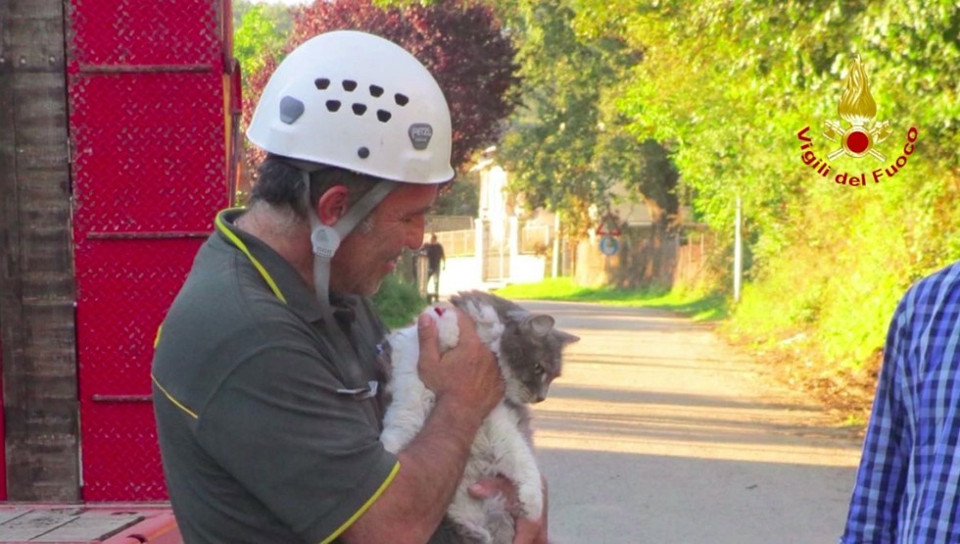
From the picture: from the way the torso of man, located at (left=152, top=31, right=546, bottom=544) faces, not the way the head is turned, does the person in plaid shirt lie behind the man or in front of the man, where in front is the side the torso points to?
in front

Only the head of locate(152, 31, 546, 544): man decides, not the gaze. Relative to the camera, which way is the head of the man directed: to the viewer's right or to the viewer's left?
to the viewer's right

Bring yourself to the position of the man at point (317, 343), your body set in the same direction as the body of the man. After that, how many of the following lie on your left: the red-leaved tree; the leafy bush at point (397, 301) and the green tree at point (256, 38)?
3

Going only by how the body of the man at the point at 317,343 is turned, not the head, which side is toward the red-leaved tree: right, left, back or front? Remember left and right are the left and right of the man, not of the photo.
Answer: left

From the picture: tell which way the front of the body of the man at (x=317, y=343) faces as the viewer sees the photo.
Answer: to the viewer's right

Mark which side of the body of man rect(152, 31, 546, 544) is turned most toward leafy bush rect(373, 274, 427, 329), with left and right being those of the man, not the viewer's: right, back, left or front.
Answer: left

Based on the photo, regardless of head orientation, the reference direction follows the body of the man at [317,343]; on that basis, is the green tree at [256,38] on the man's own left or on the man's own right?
on the man's own left

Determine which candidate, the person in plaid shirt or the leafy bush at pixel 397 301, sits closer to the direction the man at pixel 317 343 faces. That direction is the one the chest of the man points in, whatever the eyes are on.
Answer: the person in plaid shirt
